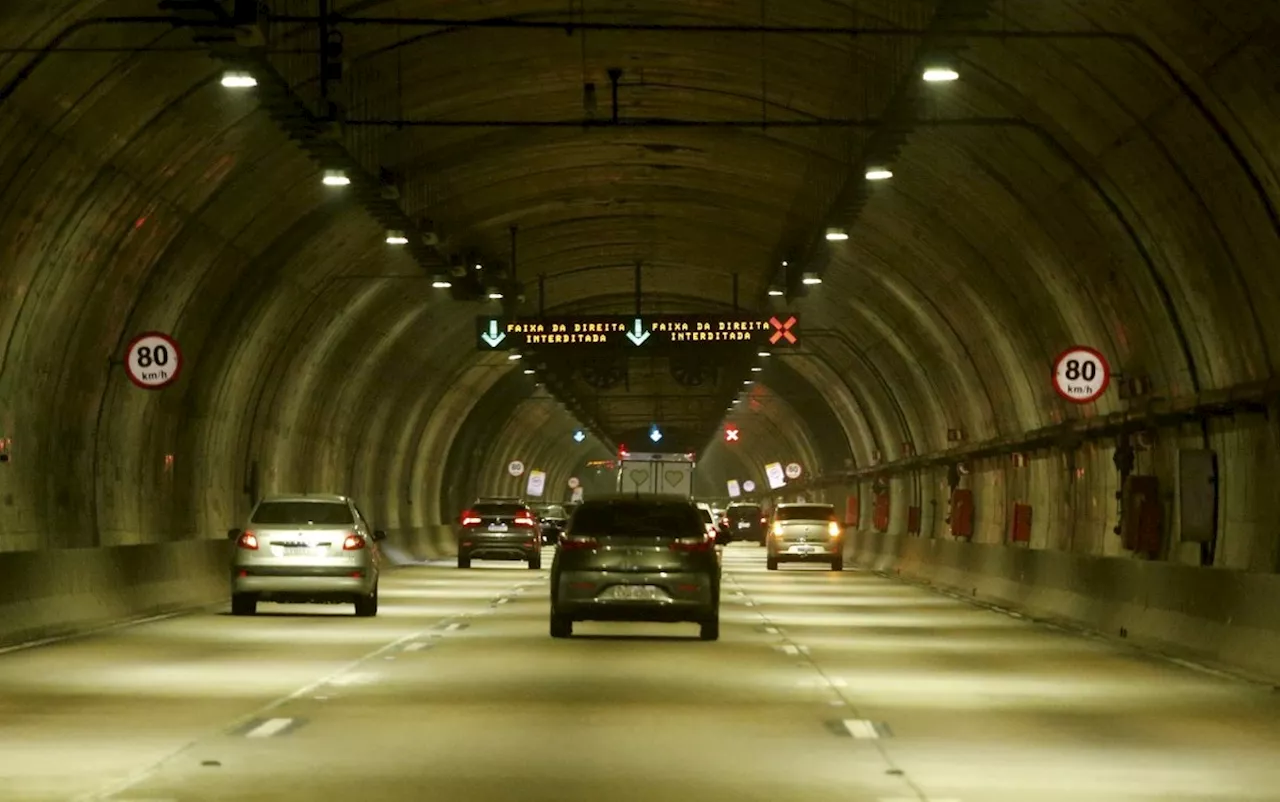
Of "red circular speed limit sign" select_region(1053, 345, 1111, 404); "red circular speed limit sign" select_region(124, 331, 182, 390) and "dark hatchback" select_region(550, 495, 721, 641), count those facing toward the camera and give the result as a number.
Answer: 2

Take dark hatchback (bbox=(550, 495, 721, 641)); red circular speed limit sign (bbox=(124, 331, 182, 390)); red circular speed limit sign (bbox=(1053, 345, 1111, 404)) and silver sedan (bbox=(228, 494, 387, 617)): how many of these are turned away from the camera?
2

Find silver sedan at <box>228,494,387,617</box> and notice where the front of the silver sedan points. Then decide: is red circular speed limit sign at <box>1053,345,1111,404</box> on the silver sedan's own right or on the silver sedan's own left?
on the silver sedan's own right

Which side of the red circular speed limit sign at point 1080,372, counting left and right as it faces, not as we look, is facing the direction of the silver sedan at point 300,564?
right

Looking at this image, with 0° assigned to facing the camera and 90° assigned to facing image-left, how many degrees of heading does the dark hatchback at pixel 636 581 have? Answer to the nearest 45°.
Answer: approximately 180°

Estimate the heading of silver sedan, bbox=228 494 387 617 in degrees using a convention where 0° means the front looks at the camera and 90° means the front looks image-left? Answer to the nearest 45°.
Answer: approximately 180°

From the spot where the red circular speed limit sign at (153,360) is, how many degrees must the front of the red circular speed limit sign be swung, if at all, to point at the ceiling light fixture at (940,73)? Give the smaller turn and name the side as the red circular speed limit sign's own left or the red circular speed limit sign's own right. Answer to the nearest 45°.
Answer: approximately 45° to the red circular speed limit sign's own left

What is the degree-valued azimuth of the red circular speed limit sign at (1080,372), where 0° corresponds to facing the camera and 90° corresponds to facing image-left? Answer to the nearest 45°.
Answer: approximately 0°
